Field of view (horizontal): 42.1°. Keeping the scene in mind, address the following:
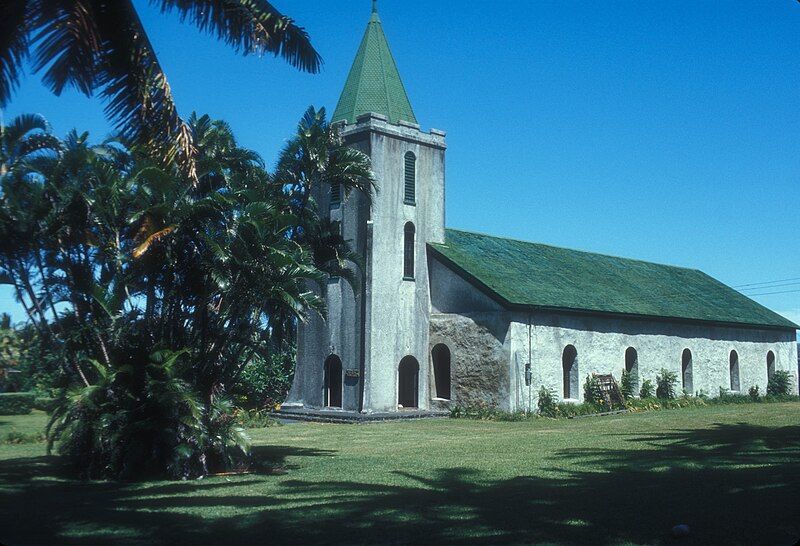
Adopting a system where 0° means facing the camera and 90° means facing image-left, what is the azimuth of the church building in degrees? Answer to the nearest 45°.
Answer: approximately 45°

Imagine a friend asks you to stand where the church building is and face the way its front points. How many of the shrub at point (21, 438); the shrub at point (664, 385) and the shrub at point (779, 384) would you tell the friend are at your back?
2

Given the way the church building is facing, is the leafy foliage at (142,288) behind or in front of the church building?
in front

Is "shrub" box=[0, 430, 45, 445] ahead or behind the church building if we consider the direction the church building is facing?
ahead

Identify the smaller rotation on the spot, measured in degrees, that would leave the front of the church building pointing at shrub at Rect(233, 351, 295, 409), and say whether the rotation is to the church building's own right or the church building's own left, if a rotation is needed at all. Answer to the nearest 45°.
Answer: approximately 45° to the church building's own right

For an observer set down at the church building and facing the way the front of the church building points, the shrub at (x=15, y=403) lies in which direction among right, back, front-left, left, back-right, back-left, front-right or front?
front-right

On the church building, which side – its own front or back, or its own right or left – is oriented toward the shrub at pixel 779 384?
back

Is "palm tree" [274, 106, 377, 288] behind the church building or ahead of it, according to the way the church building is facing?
ahead

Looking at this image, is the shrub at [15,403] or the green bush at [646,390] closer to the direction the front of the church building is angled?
the shrub
